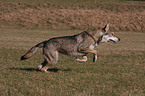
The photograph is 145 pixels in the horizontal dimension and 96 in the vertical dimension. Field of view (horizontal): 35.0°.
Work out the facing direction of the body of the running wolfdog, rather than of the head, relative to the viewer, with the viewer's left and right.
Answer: facing to the right of the viewer
